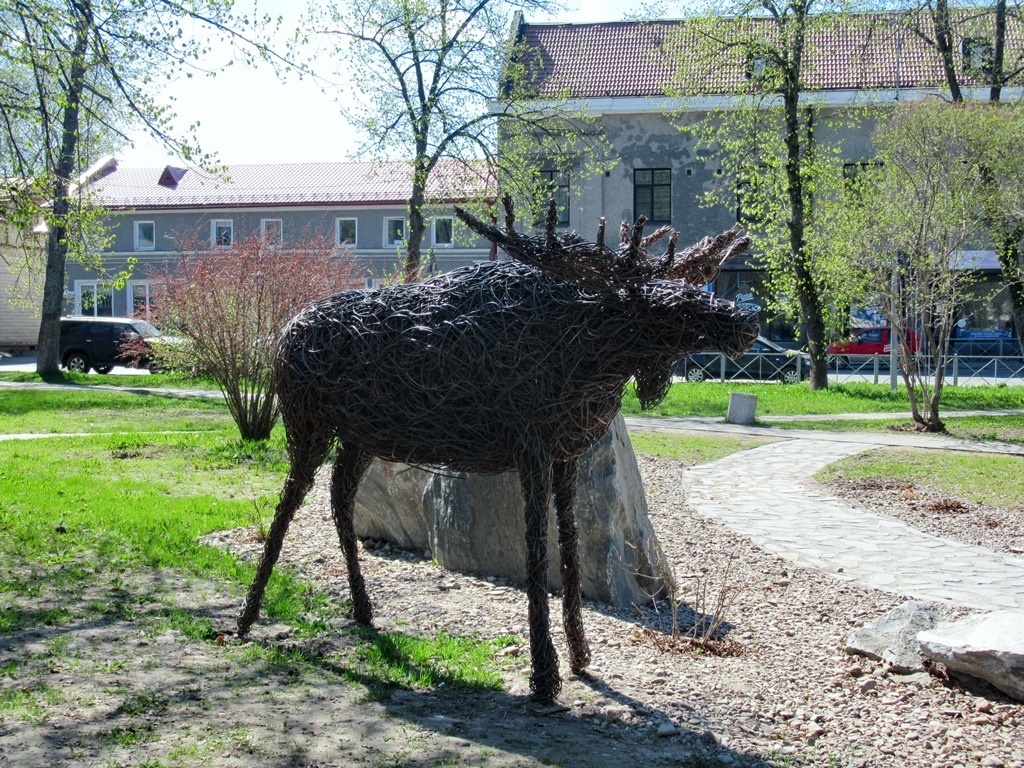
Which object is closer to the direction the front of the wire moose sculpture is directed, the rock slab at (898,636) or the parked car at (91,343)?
the rock slab

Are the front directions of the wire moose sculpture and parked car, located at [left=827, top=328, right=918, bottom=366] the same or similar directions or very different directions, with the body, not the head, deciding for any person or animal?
very different directions

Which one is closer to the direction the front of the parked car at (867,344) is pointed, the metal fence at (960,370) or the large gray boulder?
the large gray boulder

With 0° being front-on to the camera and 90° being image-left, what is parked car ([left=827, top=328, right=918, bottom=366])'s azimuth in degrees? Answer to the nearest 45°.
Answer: approximately 90°

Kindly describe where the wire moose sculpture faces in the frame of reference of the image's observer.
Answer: facing the viewer and to the right of the viewer

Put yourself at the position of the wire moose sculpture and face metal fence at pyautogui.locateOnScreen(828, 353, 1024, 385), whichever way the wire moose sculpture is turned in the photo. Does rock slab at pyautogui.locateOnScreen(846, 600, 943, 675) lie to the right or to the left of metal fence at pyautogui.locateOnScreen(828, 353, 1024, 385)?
right

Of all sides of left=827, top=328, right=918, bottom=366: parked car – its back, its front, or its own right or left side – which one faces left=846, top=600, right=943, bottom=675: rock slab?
left

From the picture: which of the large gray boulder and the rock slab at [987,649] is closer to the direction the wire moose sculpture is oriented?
the rock slab

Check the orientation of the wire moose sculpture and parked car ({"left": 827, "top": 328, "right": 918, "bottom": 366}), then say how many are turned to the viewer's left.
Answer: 1

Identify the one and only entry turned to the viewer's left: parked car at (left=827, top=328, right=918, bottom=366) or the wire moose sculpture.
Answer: the parked car

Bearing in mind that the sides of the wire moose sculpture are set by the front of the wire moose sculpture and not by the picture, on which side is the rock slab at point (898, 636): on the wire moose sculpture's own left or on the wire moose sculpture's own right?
on the wire moose sculpture's own left

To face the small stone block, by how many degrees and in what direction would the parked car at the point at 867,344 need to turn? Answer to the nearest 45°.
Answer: approximately 90° to its left

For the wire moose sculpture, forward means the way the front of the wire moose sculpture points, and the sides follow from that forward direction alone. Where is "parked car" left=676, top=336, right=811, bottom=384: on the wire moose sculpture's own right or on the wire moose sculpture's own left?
on the wire moose sculpture's own left

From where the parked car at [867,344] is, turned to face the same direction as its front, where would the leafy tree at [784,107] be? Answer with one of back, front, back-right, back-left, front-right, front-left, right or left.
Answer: left
